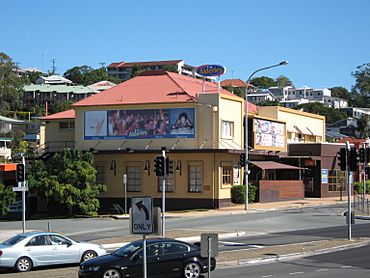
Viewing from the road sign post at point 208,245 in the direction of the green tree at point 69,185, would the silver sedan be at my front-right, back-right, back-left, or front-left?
front-left

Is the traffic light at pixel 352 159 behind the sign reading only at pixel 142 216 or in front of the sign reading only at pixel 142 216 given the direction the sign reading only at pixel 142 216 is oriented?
behind

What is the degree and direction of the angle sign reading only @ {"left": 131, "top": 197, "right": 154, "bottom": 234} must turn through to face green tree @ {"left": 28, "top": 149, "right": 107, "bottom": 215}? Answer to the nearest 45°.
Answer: approximately 180°

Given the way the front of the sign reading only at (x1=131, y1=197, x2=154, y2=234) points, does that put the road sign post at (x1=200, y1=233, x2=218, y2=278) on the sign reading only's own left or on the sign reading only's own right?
on the sign reading only's own left

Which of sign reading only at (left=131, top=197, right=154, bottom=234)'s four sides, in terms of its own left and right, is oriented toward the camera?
front

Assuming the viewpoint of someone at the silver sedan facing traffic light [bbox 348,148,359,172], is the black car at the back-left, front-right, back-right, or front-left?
front-right
